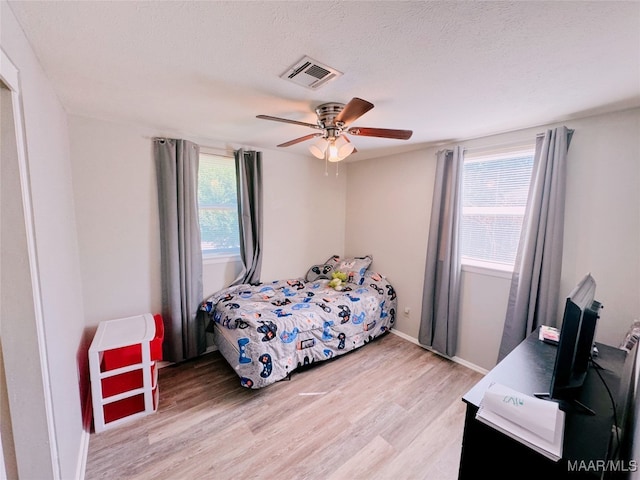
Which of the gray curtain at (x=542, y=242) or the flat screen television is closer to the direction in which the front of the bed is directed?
the flat screen television

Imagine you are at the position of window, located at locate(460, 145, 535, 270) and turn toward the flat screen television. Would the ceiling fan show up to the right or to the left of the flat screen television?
right

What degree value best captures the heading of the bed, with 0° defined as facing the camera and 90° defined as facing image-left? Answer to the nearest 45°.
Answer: approximately 45°

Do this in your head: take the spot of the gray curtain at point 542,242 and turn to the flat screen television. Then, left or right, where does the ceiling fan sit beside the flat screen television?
right

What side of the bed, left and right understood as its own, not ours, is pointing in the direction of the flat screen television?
left

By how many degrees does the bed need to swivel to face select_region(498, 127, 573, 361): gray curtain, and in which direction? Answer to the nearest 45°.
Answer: approximately 135° to its left

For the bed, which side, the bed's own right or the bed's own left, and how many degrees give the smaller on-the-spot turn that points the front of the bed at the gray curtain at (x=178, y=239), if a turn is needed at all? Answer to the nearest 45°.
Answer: approximately 45° to the bed's own right

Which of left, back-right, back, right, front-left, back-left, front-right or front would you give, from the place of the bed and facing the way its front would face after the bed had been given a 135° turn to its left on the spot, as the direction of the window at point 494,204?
front
